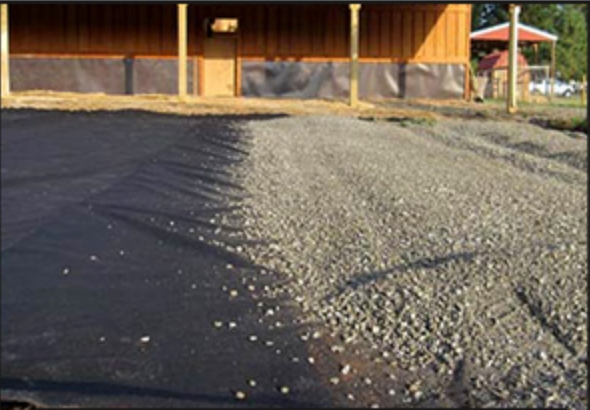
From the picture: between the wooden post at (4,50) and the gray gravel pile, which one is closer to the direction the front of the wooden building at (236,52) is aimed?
the gray gravel pile

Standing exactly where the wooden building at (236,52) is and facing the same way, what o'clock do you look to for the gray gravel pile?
The gray gravel pile is roughly at 12 o'clock from the wooden building.

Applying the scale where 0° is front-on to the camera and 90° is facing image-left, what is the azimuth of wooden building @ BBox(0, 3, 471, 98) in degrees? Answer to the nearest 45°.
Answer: approximately 0°
